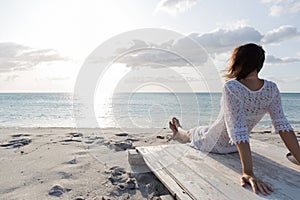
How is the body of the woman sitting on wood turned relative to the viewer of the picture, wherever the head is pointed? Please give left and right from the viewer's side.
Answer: facing away from the viewer and to the left of the viewer
